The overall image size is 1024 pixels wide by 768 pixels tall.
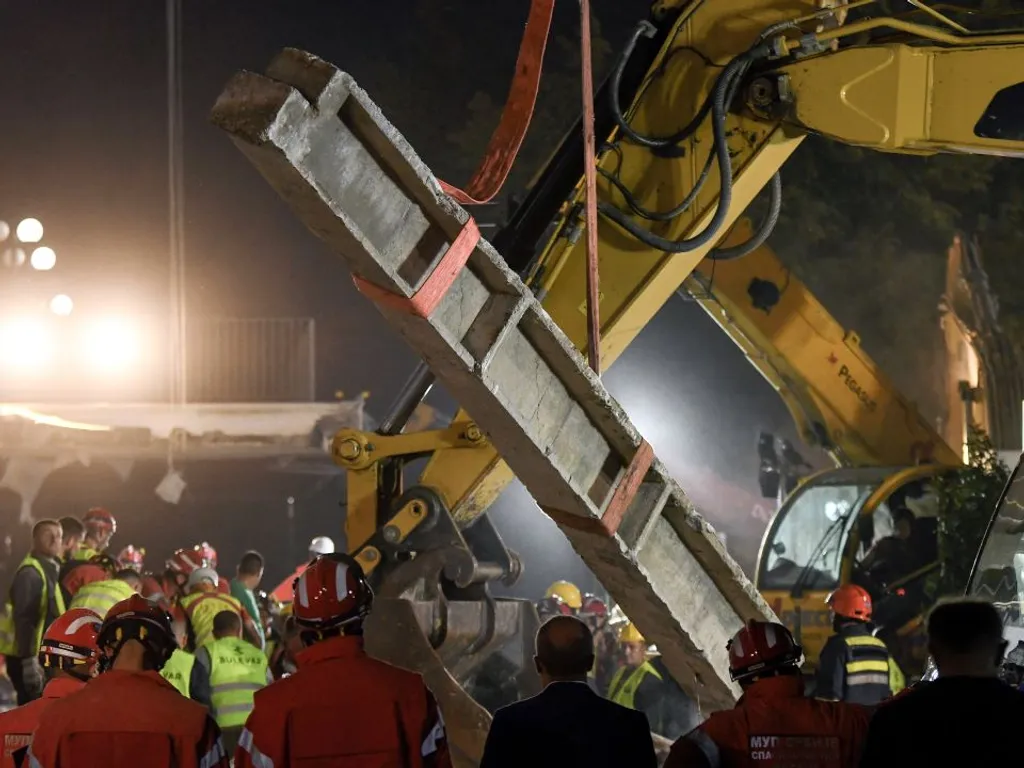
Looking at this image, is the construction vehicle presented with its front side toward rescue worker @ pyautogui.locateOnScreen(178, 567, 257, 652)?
yes

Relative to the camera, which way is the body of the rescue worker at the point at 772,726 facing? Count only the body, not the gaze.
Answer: away from the camera

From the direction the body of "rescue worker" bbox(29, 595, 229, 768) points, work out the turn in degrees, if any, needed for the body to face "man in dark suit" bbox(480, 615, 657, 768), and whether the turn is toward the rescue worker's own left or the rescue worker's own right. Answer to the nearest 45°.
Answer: approximately 90° to the rescue worker's own right

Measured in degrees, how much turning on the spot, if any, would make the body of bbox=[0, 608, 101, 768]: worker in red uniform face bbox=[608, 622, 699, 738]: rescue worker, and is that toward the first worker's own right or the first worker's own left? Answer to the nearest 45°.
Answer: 0° — they already face them

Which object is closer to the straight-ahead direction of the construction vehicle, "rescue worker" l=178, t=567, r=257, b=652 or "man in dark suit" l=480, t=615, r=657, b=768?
the rescue worker

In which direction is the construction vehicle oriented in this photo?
to the viewer's left

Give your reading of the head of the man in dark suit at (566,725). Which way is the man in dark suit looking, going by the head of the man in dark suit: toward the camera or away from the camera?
away from the camera

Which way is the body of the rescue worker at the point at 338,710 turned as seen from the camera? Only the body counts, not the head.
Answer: away from the camera

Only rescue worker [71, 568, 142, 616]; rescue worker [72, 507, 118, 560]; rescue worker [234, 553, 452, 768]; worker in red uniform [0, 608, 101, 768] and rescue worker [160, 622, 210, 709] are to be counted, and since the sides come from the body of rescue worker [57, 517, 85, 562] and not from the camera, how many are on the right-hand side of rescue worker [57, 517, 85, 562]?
4

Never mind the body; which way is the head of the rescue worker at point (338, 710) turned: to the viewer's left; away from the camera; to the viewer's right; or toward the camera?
away from the camera

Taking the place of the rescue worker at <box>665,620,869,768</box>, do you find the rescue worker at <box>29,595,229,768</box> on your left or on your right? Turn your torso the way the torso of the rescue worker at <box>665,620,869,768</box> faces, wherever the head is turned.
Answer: on your left

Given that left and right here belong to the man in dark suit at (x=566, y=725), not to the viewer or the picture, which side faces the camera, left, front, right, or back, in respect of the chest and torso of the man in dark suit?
back

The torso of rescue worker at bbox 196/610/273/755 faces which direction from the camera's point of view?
away from the camera

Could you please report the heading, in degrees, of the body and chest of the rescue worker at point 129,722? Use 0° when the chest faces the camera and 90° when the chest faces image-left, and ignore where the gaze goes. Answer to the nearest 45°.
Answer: approximately 180°

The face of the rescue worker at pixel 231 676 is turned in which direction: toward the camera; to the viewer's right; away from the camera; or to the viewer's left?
away from the camera
